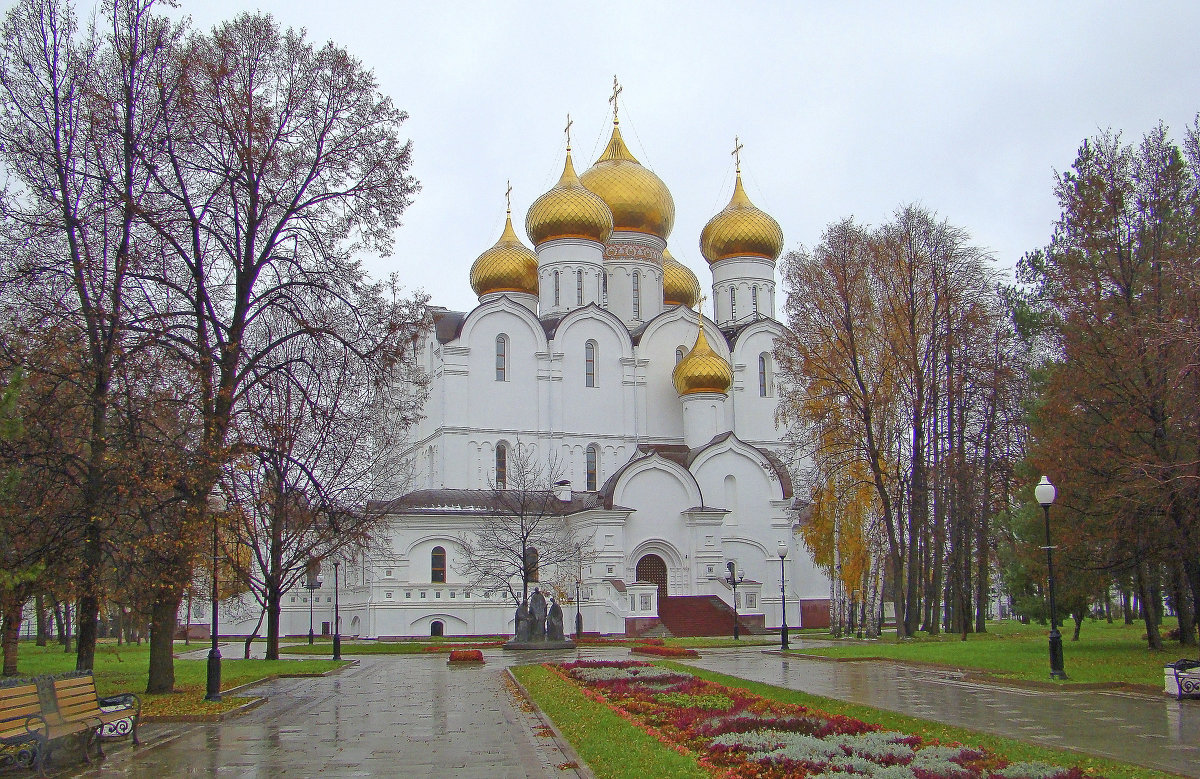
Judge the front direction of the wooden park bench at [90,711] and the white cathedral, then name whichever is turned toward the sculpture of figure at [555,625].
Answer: the white cathedral

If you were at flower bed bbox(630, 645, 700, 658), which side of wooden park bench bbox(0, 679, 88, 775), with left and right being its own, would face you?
left

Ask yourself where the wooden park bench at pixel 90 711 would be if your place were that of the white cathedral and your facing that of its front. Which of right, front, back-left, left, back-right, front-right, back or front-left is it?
front

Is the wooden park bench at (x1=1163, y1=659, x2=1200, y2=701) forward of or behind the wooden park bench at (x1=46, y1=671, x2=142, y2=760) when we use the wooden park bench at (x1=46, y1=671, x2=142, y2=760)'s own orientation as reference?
forward

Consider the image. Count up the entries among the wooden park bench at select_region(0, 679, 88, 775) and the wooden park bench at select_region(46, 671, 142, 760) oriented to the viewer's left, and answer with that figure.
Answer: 0

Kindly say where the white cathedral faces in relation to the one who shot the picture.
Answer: facing the viewer

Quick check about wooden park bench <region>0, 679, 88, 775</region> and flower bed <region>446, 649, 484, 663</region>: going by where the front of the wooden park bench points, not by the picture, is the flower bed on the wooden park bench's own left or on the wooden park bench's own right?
on the wooden park bench's own left

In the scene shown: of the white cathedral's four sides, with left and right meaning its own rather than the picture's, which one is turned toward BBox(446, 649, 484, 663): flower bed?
front

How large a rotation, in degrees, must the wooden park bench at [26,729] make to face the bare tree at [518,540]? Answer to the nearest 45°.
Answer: approximately 90° to its left

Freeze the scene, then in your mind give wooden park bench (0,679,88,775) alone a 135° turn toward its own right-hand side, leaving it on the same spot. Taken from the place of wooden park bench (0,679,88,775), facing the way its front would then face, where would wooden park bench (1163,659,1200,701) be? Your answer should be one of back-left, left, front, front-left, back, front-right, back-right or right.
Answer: back

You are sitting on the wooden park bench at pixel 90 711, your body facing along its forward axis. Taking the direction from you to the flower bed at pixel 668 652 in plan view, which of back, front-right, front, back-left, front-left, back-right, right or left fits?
left

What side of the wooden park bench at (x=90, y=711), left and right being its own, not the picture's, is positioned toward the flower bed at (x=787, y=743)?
front

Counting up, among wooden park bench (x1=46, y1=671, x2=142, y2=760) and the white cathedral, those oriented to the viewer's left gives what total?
0

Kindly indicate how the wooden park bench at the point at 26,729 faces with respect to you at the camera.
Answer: facing the viewer and to the right of the viewer

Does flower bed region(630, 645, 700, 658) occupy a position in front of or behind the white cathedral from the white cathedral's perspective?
in front

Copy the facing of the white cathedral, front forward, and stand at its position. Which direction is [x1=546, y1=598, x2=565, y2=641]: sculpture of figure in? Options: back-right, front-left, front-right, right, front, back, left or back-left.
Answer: front
